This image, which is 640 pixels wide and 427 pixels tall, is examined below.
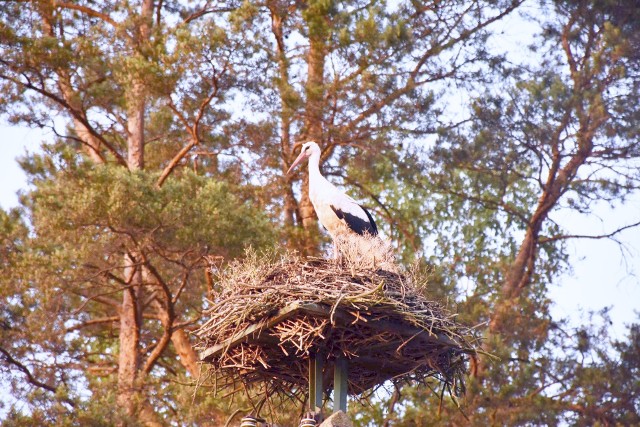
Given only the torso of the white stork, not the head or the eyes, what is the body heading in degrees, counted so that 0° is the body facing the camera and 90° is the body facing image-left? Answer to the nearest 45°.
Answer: approximately 90°

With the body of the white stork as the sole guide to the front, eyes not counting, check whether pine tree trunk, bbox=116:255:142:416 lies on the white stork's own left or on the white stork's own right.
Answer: on the white stork's own right
